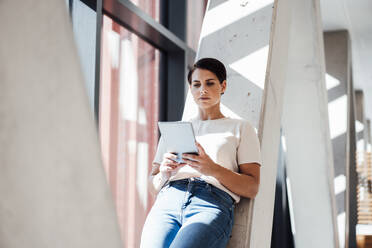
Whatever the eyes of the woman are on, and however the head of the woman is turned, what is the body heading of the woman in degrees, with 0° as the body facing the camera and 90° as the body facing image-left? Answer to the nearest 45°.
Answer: approximately 45°

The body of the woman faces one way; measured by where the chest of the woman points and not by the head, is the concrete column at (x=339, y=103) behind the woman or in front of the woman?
behind

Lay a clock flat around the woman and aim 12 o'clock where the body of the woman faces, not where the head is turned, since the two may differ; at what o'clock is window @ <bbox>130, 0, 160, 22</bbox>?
The window is roughly at 4 o'clock from the woman.

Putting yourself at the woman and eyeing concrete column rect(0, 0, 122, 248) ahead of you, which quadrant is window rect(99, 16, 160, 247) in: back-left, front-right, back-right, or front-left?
back-right

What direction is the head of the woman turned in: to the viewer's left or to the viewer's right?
to the viewer's left

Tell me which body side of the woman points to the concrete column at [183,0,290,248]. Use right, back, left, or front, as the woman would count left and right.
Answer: back
